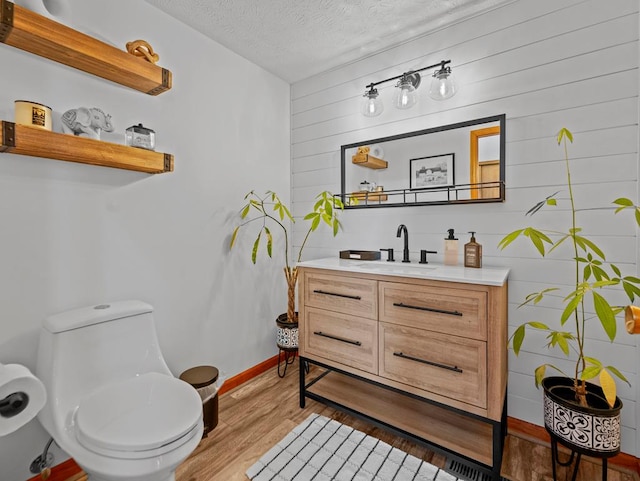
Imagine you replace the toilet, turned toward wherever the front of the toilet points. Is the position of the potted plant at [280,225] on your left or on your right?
on your left

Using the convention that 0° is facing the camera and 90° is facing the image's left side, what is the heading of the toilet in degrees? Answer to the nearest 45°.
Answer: approximately 315°

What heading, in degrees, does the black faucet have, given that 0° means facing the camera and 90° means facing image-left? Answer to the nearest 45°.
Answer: approximately 45°

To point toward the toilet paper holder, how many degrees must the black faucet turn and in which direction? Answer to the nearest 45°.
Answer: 0° — it already faces it

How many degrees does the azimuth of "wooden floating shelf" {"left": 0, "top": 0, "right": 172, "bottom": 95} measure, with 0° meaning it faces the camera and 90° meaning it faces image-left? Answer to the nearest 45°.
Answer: approximately 315°

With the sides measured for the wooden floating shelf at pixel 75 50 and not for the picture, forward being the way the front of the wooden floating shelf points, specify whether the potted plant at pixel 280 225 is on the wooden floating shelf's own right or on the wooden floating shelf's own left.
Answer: on the wooden floating shelf's own left

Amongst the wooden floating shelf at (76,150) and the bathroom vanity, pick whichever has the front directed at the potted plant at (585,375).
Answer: the wooden floating shelf

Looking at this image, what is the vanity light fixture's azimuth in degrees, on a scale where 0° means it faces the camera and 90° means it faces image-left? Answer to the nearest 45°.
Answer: approximately 45°

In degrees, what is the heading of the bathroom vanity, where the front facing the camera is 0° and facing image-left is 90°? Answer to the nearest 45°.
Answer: approximately 45°
